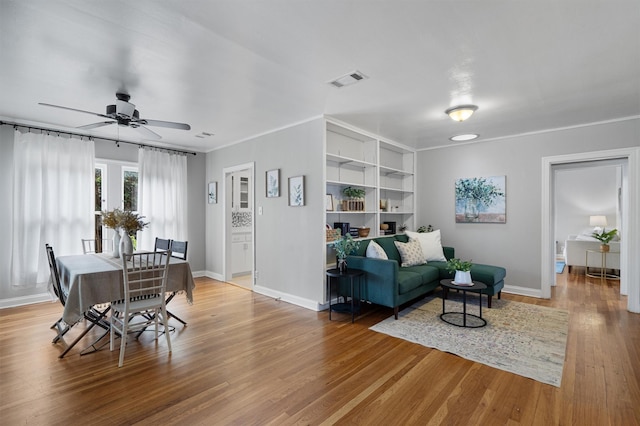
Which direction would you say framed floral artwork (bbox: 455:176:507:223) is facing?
toward the camera

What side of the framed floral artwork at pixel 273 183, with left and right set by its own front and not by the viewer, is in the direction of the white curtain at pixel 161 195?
right

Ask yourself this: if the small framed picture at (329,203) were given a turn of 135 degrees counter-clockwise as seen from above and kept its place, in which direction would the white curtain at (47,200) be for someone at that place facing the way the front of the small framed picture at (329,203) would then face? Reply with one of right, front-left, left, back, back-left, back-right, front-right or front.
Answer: left

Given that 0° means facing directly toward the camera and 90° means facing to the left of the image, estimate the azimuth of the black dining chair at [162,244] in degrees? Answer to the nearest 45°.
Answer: approximately 45°

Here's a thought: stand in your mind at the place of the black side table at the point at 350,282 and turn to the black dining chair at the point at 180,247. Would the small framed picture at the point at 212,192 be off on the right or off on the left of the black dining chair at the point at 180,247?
right

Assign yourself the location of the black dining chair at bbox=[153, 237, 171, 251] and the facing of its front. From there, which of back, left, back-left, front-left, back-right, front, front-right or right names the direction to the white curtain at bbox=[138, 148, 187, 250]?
back-right

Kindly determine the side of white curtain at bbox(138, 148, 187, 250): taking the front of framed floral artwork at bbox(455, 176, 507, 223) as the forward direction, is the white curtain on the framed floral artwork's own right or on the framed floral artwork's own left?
on the framed floral artwork's own right

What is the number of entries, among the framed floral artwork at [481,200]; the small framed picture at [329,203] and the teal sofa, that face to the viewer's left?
0

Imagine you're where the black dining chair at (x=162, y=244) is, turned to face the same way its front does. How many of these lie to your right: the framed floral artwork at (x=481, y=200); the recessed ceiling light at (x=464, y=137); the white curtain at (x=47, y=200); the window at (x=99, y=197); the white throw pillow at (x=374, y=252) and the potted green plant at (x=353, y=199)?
2

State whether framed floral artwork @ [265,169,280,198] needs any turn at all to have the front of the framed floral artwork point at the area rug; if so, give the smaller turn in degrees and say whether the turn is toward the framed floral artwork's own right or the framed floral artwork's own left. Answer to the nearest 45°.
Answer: approximately 90° to the framed floral artwork's own left

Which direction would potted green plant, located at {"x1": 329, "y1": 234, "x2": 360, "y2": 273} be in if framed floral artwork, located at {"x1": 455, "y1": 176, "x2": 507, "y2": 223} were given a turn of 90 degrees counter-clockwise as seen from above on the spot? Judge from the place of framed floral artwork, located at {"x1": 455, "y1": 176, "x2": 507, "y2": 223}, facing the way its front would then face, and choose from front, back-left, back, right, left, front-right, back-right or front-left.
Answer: back-right

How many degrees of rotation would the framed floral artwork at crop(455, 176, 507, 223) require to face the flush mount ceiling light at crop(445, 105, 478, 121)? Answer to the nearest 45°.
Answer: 0° — it already faces it

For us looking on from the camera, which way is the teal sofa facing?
facing the viewer and to the right of the viewer

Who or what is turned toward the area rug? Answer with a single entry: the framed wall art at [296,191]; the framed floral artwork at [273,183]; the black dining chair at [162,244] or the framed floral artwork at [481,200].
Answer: the framed floral artwork at [481,200]

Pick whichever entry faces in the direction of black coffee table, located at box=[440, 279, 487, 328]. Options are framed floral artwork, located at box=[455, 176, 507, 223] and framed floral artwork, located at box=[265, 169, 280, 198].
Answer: framed floral artwork, located at box=[455, 176, 507, 223]

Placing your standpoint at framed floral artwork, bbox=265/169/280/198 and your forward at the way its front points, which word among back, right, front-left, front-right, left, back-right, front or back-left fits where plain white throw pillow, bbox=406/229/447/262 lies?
back-left
